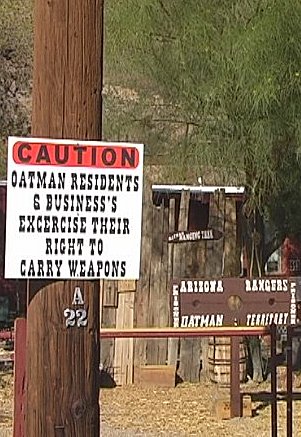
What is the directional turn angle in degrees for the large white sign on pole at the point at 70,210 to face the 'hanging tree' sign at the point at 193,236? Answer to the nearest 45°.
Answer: approximately 180°

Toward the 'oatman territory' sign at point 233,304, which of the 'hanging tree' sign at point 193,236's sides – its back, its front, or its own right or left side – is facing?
front

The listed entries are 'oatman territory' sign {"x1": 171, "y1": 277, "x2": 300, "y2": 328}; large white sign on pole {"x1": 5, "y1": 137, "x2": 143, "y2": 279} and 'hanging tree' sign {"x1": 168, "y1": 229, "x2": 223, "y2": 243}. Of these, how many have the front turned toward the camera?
3

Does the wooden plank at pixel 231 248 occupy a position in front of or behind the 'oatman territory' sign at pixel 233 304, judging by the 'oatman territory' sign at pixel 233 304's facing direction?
behind

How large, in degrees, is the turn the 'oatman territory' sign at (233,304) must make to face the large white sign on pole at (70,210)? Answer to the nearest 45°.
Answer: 0° — it already faces it

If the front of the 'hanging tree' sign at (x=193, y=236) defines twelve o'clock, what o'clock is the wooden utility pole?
The wooden utility pole is roughly at 12 o'clock from the 'hanging tree' sign.

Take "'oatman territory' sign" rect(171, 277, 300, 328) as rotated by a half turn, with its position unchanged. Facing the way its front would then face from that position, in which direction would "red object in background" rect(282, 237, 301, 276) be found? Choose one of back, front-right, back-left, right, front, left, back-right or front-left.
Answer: front

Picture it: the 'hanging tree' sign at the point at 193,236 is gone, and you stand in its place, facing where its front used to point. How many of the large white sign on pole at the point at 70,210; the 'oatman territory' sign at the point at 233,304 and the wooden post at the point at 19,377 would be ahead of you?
3

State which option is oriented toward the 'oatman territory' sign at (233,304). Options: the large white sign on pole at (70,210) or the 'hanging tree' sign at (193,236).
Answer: the 'hanging tree' sign

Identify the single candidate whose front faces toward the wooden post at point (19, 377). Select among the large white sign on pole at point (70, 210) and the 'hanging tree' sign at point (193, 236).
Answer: the 'hanging tree' sign

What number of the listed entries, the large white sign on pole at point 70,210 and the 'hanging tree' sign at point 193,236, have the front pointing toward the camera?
2
